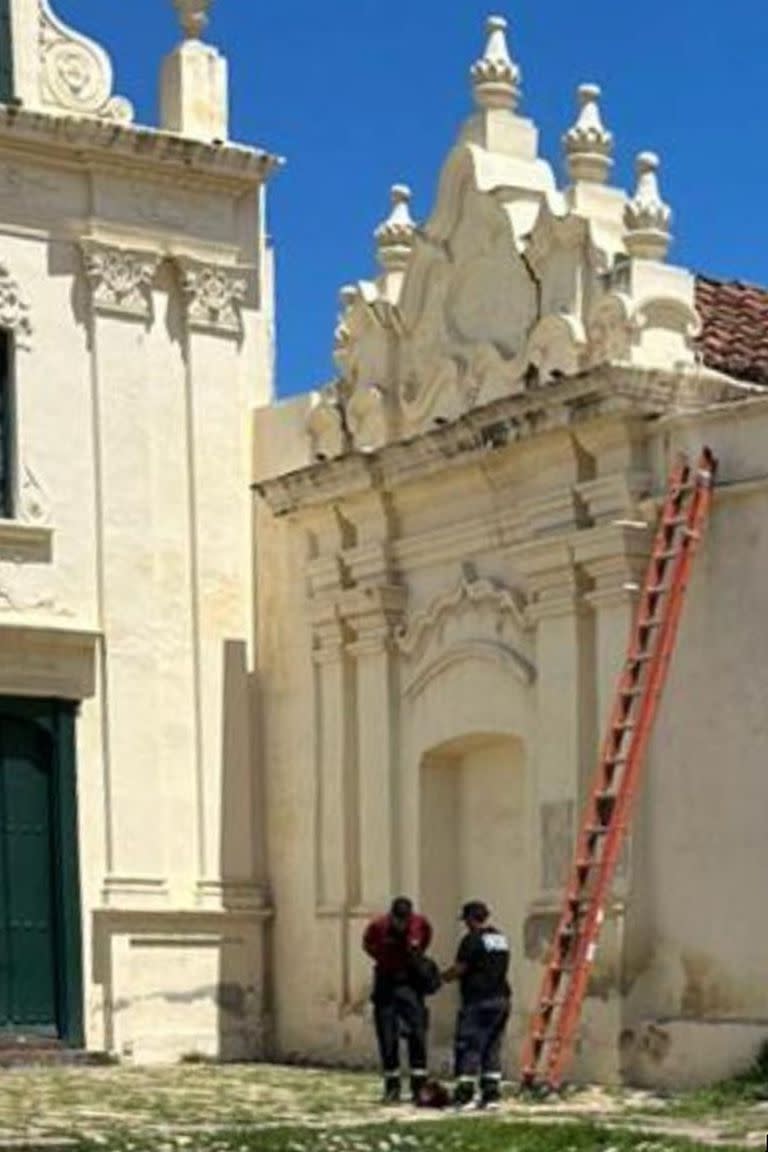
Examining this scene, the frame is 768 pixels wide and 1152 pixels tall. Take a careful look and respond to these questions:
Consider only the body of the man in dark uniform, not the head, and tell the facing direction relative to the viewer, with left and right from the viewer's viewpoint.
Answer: facing away from the viewer and to the left of the viewer

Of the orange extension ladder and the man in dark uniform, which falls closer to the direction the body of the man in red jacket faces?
the man in dark uniform

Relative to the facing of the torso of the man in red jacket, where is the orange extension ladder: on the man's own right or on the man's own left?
on the man's own left

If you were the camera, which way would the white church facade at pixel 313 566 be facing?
facing the viewer and to the left of the viewer

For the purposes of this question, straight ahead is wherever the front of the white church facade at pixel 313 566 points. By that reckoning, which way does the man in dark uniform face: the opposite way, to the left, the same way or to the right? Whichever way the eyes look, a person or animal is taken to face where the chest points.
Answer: to the right

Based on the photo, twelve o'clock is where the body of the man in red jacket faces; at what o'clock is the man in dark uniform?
The man in dark uniform is roughly at 9 o'clock from the man in red jacket.
